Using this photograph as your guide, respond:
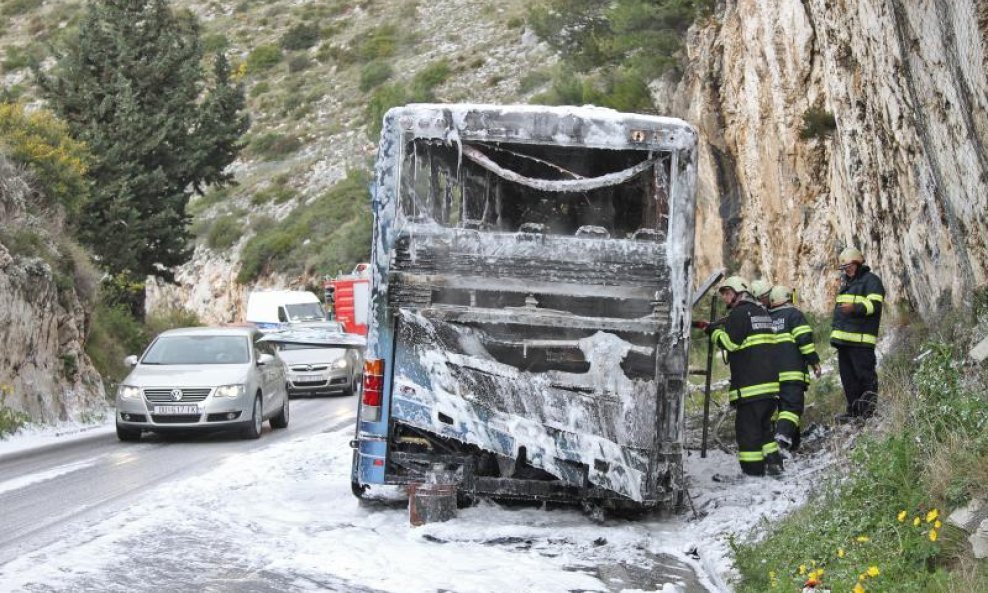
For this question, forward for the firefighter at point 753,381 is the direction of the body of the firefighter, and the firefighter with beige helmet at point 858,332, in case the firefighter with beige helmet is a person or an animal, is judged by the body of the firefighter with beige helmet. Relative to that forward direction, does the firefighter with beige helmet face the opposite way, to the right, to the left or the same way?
to the left

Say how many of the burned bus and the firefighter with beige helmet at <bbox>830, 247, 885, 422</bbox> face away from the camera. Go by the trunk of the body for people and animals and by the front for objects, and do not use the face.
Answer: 1

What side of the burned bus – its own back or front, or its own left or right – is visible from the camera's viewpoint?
back

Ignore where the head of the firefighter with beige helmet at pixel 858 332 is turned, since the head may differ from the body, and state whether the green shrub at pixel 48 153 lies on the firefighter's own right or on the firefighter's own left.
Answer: on the firefighter's own right

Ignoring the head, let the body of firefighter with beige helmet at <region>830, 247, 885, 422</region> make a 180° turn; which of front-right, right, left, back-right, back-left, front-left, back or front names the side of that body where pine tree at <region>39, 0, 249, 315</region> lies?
left

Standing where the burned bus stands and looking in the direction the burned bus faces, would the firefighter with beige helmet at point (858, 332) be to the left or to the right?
on its right

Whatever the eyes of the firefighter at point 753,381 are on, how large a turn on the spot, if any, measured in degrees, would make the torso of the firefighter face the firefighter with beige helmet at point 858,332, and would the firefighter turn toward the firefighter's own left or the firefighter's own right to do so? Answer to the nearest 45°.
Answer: approximately 90° to the firefighter's own right

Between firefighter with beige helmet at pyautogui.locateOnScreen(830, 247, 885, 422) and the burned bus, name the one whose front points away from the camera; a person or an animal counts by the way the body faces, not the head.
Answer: the burned bus

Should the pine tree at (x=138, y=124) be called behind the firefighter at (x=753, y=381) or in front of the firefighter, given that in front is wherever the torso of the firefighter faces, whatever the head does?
in front

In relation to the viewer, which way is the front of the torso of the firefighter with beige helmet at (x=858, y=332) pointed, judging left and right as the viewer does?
facing the viewer and to the left of the viewer

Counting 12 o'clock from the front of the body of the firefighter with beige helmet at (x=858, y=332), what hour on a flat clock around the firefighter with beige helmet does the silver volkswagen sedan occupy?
The silver volkswagen sedan is roughly at 2 o'clock from the firefighter with beige helmet.

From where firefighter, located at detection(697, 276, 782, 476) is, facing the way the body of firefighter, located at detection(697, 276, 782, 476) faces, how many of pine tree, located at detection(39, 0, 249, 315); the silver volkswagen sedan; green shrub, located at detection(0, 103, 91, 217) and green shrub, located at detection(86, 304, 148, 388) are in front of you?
4

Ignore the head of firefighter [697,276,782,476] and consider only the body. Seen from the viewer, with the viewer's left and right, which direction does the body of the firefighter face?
facing away from the viewer and to the left of the viewer
